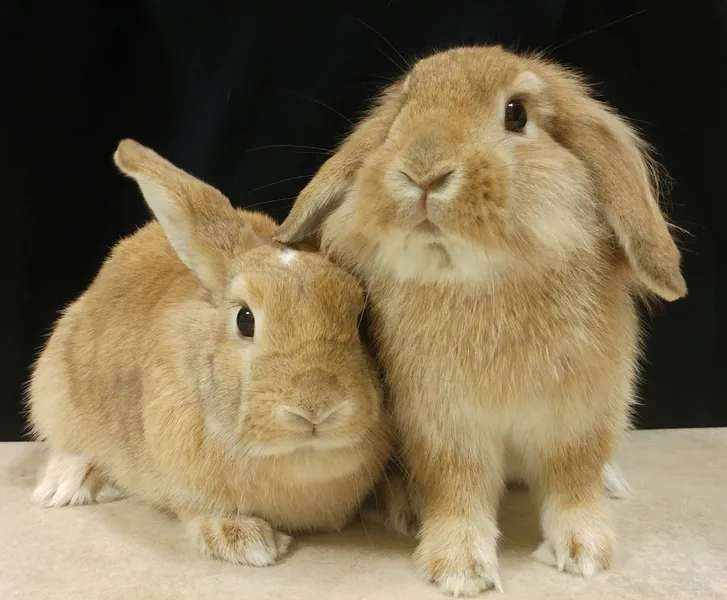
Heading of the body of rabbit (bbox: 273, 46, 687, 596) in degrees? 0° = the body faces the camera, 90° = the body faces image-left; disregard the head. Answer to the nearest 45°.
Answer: approximately 0°

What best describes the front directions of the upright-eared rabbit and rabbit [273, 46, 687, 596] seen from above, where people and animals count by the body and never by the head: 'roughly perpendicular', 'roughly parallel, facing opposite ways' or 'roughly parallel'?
roughly perpendicular

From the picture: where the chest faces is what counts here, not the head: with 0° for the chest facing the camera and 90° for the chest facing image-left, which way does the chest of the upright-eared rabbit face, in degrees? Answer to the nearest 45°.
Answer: approximately 315°

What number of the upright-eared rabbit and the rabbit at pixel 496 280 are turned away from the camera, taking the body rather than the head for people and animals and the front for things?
0
